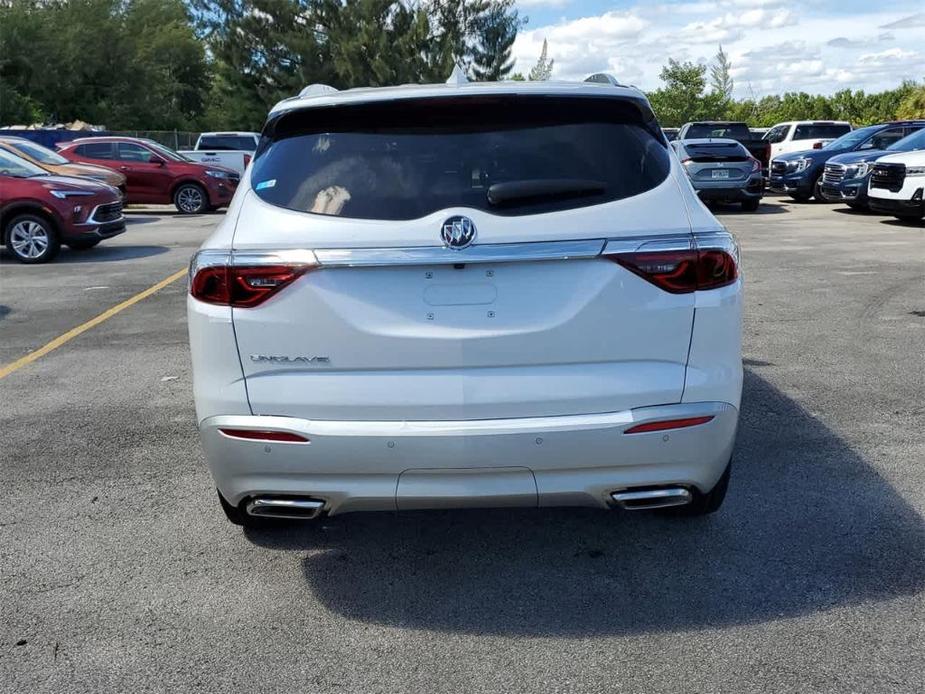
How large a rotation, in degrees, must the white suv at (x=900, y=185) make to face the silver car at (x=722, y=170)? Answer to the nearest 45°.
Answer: approximately 90° to its right

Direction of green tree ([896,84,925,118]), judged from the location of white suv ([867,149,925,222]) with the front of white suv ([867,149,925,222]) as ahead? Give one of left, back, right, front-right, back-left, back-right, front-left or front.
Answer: back-right

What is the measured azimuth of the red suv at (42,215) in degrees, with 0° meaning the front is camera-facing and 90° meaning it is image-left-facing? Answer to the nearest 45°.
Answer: approximately 315°

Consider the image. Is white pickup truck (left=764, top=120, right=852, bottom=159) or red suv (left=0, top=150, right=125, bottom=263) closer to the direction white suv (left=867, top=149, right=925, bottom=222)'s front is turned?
the red suv

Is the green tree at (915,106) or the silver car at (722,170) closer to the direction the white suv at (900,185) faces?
the silver car

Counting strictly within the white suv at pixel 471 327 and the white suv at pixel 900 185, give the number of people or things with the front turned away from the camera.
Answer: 1

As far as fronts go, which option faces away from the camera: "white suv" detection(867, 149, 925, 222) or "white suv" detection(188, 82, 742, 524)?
"white suv" detection(188, 82, 742, 524)

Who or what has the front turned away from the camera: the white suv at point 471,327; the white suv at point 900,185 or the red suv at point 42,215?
the white suv at point 471,327

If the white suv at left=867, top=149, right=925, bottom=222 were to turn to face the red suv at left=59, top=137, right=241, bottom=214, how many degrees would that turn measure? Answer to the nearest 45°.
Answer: approximately 45° to its right

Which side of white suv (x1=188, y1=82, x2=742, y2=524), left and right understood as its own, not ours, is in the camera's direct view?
back

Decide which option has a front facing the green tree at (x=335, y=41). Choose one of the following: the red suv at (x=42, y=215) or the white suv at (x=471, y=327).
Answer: the white suv
